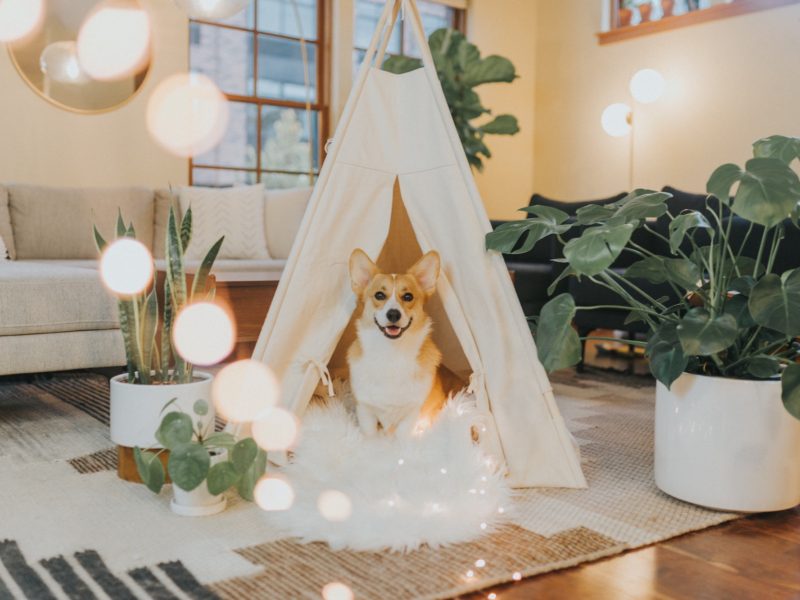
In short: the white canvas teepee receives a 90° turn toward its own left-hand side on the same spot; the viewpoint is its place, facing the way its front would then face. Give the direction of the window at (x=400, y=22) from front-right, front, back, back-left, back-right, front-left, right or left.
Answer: left

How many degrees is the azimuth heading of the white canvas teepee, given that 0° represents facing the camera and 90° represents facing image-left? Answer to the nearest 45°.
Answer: approximately 0°

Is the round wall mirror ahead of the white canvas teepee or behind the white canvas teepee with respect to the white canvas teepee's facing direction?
behind

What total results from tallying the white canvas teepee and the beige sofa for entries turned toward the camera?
2

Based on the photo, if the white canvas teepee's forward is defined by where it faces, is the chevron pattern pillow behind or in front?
behind

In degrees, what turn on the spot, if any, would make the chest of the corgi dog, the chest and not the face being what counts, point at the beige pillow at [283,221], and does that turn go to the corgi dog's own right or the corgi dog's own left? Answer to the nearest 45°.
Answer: approximately 180°

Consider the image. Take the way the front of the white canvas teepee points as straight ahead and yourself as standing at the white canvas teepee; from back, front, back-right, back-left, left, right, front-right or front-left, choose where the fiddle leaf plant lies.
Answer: back

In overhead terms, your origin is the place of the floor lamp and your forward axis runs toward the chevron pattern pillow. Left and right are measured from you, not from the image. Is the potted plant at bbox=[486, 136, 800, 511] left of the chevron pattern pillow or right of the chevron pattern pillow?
left
